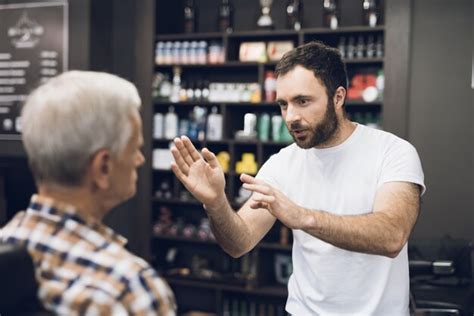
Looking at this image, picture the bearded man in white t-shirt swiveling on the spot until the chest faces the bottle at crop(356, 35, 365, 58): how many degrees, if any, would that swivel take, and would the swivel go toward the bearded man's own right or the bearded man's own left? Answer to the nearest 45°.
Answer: approximately 135° to the bearded man's own right

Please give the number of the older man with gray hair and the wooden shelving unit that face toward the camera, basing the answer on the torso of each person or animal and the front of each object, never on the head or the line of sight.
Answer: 1

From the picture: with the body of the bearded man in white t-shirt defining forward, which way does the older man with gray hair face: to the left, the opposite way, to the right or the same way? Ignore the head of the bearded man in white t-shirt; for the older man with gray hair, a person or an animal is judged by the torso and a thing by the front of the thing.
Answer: the opposite way

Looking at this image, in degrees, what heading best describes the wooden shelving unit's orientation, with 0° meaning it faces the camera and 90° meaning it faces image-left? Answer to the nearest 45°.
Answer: approximately 0°

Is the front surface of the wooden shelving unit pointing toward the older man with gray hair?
yes

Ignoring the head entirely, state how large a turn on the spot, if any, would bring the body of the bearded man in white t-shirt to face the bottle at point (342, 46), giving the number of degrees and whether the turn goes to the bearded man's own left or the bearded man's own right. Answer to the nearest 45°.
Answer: approximately 135° to the bearded man's own right

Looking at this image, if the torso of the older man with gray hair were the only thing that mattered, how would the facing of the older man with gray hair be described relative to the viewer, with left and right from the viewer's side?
facing away from the viewer and to the right of the viewer

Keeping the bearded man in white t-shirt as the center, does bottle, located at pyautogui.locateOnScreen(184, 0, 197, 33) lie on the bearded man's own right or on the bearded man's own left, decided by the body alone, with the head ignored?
on the bearded man's own right

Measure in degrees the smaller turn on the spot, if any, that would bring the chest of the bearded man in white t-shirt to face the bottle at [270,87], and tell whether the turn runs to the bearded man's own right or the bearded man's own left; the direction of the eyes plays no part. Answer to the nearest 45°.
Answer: approximately 135° to the bearded man's own right

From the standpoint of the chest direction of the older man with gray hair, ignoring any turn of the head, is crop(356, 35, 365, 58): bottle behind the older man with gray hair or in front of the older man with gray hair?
in front

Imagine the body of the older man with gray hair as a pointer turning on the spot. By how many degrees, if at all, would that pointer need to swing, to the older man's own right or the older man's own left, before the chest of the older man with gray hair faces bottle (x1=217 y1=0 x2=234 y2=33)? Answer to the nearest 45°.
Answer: approximately 45° to the older man's own left

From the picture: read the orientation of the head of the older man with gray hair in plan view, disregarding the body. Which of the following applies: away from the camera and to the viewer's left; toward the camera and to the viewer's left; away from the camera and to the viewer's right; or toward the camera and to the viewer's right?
away from the camera and to the viewer's right
